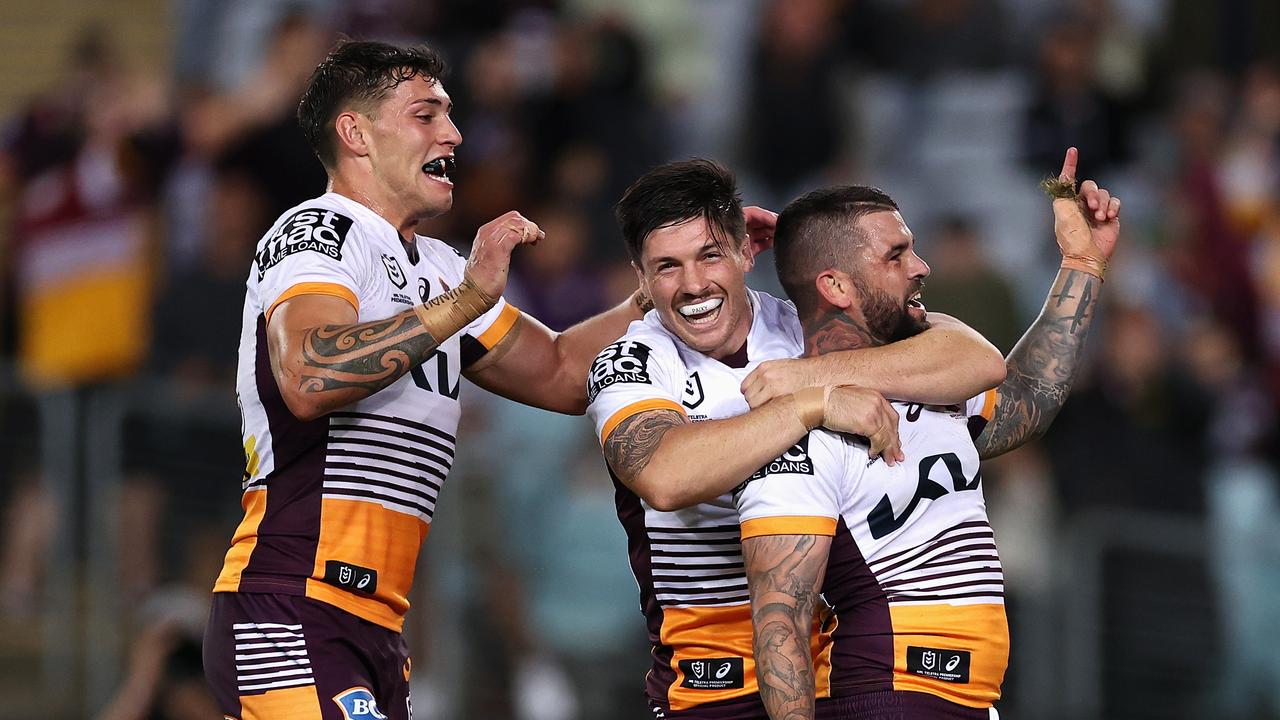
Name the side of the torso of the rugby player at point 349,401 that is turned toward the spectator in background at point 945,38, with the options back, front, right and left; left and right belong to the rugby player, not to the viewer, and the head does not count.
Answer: left

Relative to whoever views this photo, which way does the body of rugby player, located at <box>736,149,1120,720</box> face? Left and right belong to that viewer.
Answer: facing the viewer and to the right of the viewer

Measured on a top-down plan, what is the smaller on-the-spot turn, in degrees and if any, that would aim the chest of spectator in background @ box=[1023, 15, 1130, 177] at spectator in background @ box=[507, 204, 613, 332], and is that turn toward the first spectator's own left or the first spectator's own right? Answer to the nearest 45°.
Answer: approximately 90° to the first spectator's own right

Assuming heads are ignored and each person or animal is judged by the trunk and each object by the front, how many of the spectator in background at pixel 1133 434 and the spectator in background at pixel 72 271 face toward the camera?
2

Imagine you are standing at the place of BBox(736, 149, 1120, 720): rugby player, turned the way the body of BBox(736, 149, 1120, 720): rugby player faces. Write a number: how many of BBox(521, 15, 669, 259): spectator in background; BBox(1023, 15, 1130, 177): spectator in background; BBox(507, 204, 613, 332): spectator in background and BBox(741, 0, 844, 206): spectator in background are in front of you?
0

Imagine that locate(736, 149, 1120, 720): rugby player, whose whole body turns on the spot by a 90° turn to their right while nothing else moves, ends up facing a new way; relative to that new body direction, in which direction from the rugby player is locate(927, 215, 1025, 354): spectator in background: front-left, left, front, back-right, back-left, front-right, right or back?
back-right

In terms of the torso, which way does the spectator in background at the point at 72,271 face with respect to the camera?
toward the camera

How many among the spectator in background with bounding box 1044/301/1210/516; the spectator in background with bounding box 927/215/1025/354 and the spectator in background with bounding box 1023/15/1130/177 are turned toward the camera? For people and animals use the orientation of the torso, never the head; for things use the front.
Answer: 3

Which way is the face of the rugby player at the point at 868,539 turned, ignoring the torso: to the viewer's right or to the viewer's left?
to the viewer's right

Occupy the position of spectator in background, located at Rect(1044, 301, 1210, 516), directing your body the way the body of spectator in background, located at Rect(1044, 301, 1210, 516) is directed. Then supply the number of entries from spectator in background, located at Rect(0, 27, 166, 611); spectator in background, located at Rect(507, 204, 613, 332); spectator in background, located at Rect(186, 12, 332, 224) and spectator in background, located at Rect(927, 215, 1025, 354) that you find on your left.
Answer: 0

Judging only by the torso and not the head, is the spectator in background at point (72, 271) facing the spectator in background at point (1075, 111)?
no

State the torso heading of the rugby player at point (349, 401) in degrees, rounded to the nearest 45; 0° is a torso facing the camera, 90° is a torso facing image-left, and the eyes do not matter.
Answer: approximately 315°

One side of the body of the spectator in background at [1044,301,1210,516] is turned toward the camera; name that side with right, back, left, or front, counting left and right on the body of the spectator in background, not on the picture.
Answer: front

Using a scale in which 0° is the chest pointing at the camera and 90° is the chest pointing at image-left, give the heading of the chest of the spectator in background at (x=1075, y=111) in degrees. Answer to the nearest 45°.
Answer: approximately 0°
